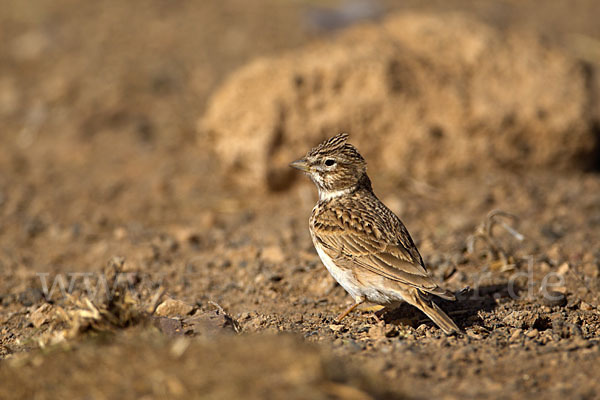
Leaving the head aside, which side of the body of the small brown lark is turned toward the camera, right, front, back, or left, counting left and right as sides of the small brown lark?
left
